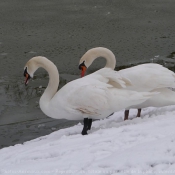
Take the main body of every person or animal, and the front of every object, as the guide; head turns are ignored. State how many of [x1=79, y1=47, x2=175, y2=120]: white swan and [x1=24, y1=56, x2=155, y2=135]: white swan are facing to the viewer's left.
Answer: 2

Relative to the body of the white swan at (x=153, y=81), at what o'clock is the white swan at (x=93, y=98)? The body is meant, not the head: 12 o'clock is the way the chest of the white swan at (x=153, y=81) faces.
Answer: the white swan at (x=93, y=98) is roughly at 11 o'clock from the white swan at (x=153, y=81).

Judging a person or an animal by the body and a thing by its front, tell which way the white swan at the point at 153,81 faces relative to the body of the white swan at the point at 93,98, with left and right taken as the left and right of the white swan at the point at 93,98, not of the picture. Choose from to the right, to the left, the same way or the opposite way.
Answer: the same way

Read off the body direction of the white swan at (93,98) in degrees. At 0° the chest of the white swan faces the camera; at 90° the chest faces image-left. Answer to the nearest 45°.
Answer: approximately 90°

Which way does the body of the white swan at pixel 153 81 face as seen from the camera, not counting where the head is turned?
to the viewer's left

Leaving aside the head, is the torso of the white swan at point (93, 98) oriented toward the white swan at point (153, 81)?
no
